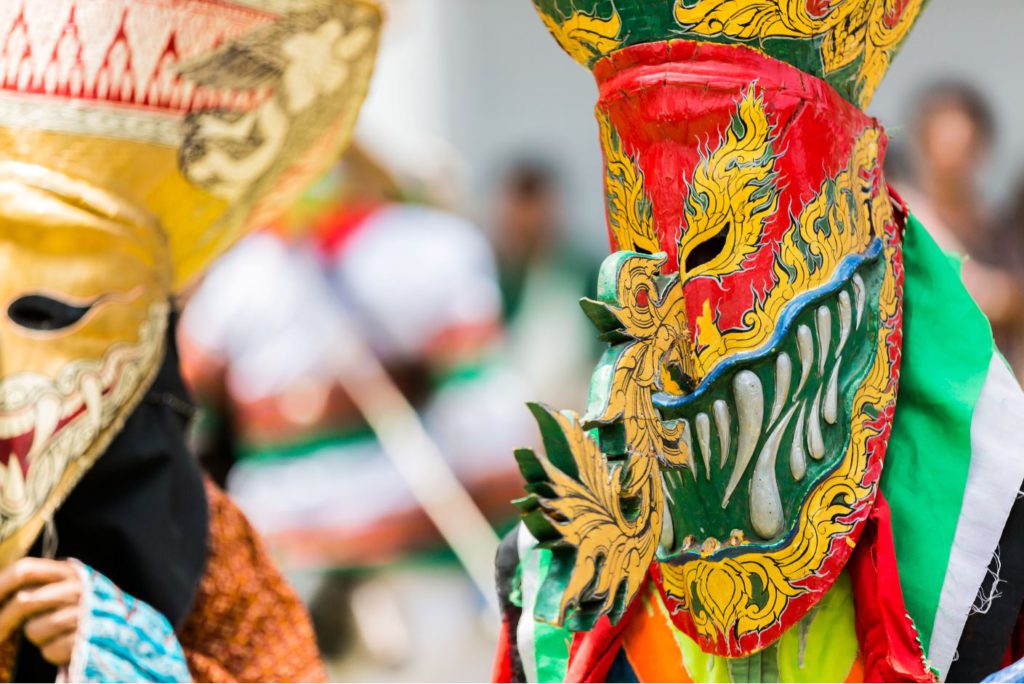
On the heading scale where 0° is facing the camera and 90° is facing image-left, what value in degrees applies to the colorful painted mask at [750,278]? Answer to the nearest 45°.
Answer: approximately 45°

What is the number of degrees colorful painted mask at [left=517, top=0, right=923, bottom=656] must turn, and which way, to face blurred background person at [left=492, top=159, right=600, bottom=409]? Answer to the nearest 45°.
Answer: approximately 135° to its right

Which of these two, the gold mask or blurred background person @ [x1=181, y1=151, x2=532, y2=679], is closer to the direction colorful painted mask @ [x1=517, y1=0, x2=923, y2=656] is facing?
the gold mask
